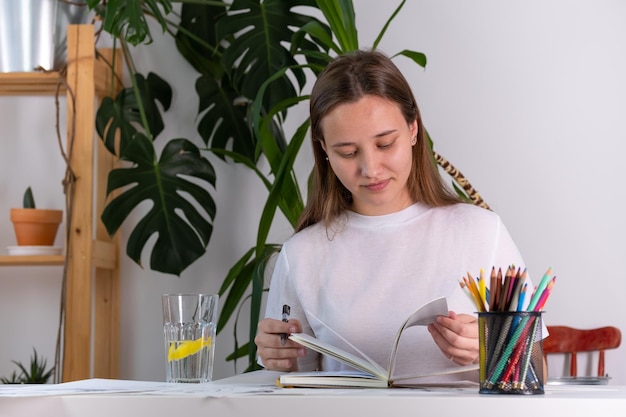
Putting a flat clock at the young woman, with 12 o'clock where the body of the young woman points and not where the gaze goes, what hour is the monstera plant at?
The monstera plant is roughly at 5 o'clock from the young woman.

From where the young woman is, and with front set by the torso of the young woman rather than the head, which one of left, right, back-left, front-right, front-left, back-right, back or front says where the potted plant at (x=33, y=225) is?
back-right

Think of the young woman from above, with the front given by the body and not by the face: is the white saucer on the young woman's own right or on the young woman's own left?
on the young woman's own right

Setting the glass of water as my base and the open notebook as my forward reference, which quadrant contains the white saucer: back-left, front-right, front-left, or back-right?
back-left

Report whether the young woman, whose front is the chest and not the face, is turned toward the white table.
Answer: yes

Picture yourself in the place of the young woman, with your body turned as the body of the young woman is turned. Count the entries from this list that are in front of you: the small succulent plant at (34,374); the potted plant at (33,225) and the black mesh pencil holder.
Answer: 1

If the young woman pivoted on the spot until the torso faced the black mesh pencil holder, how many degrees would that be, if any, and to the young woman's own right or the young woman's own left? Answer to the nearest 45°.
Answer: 0° — they already face it

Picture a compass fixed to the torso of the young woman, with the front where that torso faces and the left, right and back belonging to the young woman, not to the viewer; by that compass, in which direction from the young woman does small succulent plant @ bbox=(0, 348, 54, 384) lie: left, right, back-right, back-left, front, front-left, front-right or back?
back-right

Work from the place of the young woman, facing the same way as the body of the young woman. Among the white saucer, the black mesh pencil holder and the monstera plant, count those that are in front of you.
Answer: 1

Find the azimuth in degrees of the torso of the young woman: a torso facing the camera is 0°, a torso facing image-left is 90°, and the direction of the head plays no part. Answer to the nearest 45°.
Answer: approximately 0°
